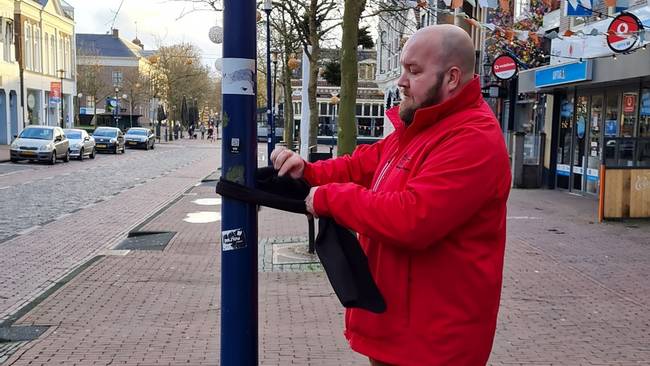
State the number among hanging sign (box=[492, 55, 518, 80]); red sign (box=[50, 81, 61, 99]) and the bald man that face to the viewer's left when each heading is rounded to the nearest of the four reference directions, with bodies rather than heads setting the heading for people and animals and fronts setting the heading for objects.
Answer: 1

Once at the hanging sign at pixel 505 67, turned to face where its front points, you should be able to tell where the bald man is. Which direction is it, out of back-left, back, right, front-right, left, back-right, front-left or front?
front

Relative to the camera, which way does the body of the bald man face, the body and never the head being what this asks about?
to the viewer's left

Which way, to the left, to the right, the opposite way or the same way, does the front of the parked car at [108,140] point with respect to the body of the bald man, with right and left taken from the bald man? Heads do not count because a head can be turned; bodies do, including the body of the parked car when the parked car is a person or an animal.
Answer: to the left

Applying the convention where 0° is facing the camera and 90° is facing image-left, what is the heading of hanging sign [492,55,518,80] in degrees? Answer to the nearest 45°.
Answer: approximately 0°

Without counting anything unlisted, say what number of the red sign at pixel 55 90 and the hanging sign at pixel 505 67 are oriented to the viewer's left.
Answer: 0

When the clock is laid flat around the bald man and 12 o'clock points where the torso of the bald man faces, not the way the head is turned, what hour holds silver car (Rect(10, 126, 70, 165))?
The silver car is roughly at 2 o'clock from the bald man.

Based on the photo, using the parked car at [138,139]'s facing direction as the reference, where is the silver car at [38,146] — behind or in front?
in front

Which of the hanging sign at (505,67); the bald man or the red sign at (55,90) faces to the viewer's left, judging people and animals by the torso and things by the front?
the bald man

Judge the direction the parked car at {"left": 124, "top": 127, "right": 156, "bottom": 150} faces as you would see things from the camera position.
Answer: facing the viewer and to the left of the viewer

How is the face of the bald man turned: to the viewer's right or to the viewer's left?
to the viewer's left

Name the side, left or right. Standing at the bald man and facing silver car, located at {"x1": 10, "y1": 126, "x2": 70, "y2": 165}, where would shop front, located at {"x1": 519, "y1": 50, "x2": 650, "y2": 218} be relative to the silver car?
right

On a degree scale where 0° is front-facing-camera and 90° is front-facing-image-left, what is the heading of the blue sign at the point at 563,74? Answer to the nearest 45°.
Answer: approximately 45°

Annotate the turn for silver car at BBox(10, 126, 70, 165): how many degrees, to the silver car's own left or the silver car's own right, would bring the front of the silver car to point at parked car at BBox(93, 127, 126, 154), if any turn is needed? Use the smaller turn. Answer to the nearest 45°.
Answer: approximately 135° to the silver car's own right

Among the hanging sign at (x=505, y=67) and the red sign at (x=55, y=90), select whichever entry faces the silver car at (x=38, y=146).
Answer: the red sign

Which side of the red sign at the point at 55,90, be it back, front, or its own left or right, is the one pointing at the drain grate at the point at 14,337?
front

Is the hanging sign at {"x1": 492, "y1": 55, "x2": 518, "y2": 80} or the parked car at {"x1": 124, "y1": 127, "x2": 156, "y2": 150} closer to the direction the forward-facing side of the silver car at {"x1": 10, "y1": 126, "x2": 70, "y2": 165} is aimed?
the hanging sign
